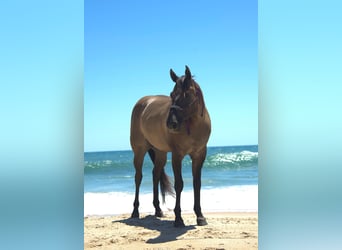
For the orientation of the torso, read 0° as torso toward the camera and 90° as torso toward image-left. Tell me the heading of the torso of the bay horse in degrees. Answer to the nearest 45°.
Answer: approximately 315°
